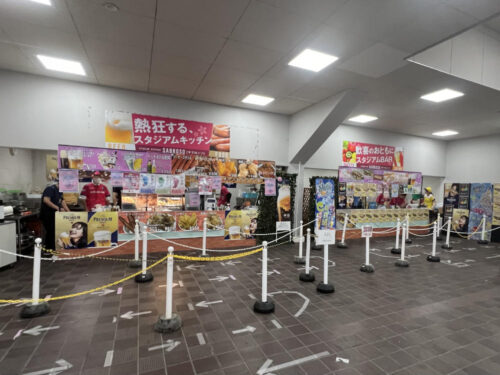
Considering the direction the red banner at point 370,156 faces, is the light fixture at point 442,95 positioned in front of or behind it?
in front

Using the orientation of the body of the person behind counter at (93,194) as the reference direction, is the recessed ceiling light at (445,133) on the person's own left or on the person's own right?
on the person's own left

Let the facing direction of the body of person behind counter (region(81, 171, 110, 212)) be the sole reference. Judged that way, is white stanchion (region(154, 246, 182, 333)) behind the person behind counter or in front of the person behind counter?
in front

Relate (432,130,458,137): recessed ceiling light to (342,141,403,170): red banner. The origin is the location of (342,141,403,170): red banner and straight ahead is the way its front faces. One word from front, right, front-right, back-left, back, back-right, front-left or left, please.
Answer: left

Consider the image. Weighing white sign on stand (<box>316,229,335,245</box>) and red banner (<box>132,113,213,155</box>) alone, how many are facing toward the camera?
2

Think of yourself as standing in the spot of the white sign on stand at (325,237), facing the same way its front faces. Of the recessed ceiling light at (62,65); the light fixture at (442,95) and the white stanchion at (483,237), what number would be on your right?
1

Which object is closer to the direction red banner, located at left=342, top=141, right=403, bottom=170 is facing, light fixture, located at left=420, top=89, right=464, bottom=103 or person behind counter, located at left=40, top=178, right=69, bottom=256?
the light fixture

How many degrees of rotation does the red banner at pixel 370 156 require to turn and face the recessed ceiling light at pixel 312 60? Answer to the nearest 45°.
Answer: approximately 45° to its right

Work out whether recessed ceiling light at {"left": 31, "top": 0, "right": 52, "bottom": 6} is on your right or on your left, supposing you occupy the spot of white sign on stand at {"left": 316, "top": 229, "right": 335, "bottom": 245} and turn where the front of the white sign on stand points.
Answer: on your right

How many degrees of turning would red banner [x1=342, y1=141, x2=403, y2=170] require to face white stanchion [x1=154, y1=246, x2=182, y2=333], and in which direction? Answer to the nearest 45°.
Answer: approximately 45° to its right

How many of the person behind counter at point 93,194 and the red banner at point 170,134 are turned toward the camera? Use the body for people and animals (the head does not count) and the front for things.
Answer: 2

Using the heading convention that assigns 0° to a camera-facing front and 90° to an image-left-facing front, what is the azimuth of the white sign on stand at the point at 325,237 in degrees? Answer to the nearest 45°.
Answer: approximately 0°
